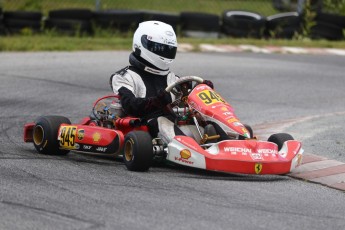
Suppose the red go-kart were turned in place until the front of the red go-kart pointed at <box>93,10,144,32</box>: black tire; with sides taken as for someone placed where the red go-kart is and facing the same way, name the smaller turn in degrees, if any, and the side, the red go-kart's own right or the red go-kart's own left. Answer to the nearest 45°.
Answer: approximately 135° to the red go-kart's own left

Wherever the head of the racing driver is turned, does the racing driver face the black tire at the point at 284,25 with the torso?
no

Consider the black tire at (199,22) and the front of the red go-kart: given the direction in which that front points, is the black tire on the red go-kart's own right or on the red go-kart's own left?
on the red go-kart's own left

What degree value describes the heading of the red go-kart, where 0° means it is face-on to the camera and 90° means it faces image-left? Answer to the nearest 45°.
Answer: approximately 315°

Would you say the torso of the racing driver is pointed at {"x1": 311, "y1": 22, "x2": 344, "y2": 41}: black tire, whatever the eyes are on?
no

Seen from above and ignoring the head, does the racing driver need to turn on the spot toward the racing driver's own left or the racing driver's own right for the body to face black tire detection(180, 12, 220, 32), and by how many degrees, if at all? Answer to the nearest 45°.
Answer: approximately 135° to the racing driver's own left

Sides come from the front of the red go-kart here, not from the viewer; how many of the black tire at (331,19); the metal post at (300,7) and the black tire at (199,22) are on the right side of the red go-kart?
0

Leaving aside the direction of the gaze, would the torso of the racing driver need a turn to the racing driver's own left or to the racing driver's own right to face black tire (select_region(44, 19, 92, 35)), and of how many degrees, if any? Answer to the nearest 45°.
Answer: approximately 135° to the racing driver's own left

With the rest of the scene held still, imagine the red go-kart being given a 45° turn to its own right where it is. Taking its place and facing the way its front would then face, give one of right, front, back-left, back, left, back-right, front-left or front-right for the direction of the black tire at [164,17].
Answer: back

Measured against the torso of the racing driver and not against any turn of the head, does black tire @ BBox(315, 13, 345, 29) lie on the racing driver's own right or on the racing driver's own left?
on the racing driver's own left

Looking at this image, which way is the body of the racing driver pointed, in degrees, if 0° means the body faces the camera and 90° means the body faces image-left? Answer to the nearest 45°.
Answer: approximately 315°

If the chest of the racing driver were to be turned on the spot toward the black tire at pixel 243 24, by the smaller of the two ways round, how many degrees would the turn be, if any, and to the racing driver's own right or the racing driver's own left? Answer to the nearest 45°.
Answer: approximately 135° to the racing driver's own left

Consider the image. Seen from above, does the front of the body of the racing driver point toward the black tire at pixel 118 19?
no

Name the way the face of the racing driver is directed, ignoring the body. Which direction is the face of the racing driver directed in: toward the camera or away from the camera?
toward the camera

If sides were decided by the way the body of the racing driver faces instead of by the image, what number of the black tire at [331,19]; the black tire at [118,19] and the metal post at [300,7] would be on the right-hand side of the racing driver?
0
